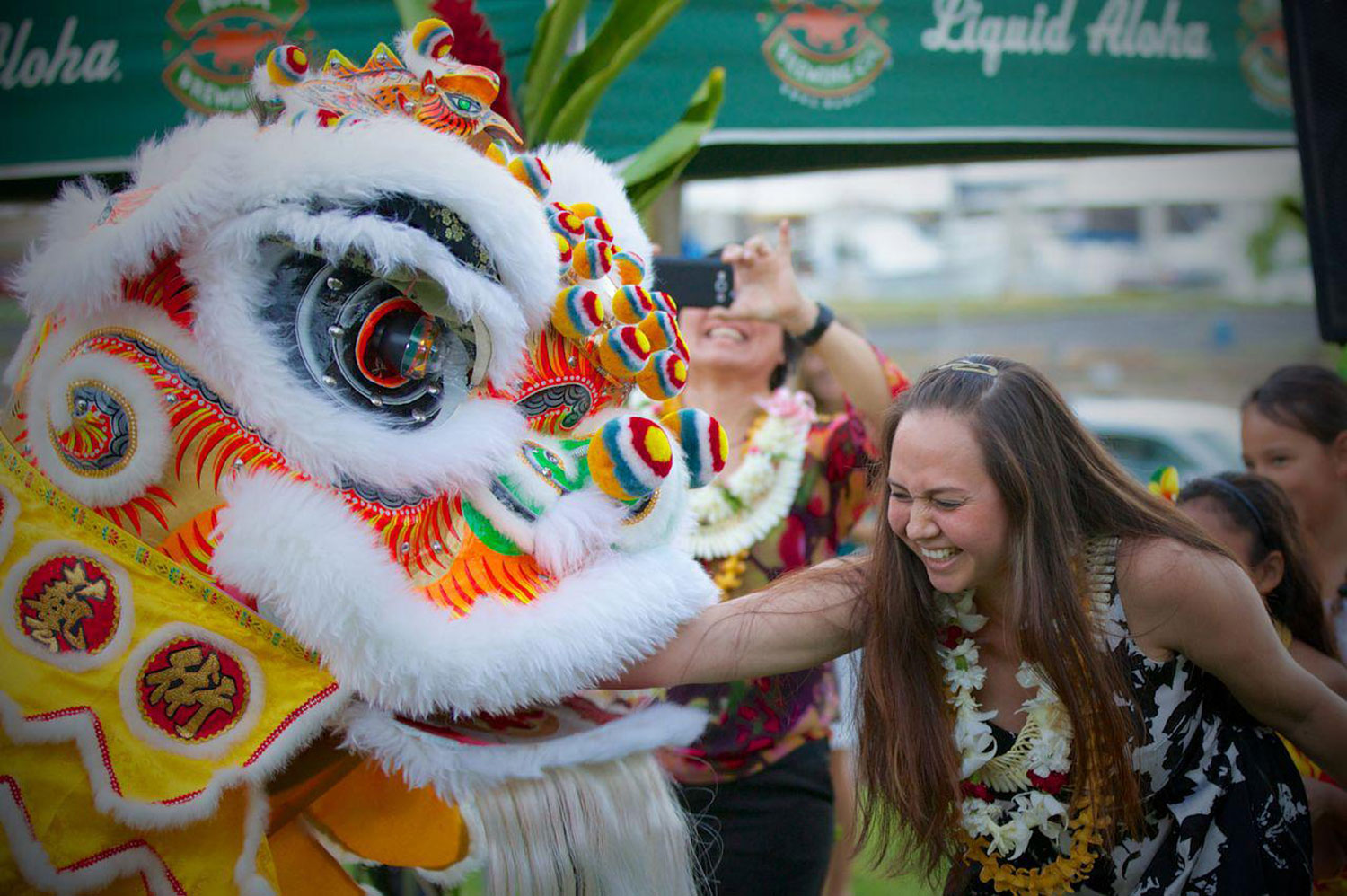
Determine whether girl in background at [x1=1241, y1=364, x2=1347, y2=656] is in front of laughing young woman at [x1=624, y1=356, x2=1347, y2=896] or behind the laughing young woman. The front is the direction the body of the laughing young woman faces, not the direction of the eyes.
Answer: behind

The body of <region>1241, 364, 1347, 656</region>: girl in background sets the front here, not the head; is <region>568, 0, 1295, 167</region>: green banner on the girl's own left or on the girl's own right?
on the girl's own right

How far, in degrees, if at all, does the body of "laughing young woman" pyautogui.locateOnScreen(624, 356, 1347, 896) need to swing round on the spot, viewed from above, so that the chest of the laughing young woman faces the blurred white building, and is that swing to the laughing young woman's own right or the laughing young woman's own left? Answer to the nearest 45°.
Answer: approximately 135° to the laughing young woman's own right

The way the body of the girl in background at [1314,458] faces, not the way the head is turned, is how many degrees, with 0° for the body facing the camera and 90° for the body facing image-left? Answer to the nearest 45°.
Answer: approximately 45°

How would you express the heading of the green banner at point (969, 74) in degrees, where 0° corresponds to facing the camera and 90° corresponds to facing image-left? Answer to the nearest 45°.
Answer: approximately 0°
